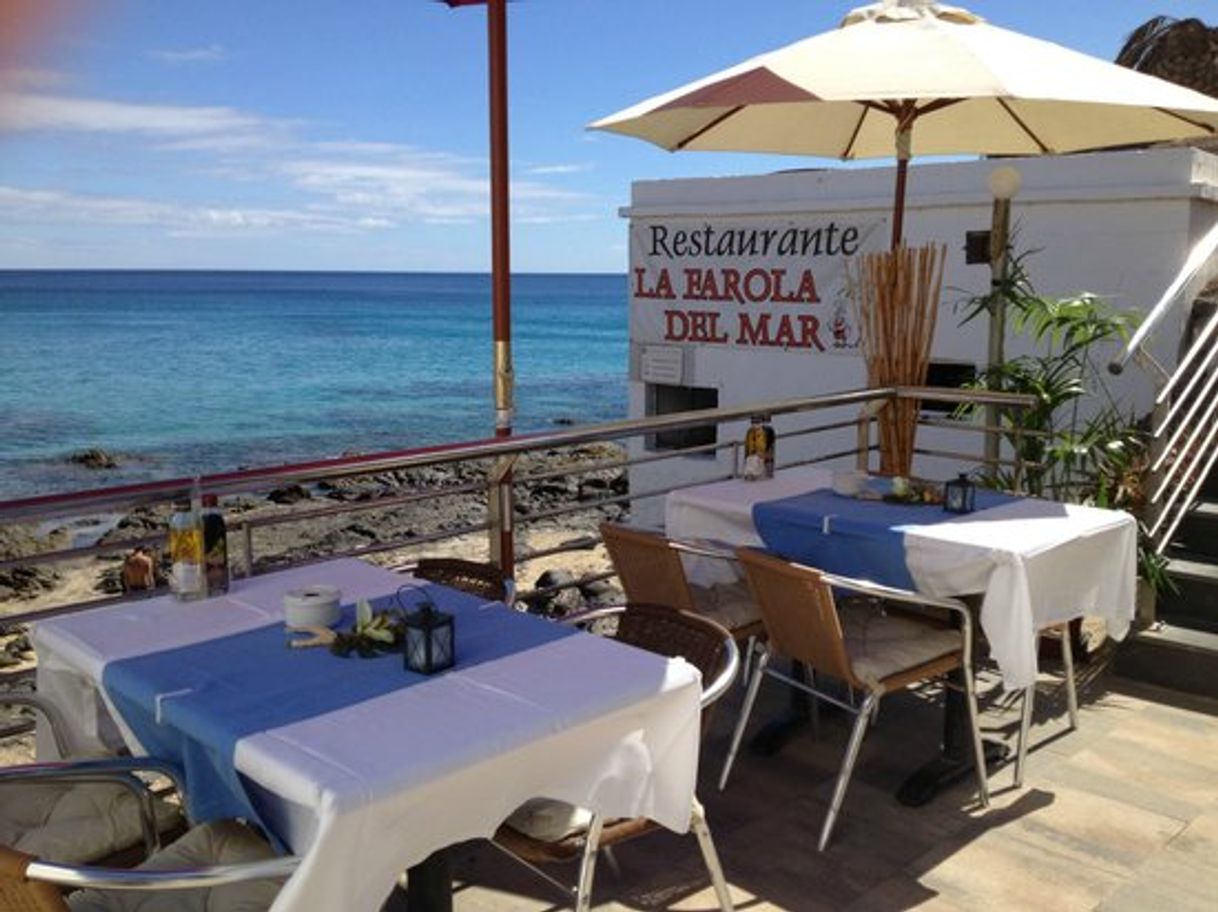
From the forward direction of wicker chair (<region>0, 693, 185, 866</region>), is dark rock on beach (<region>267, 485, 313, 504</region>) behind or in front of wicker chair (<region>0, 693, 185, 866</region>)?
in front

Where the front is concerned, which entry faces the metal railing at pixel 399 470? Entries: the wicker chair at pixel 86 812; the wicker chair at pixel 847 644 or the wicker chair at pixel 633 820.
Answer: the wicker chair at pixel 86 812

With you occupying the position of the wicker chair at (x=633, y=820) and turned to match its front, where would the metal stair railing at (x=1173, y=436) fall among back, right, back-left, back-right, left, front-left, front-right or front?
back

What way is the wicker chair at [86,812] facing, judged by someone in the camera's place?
facing away from the viewer and to the right of the viewer

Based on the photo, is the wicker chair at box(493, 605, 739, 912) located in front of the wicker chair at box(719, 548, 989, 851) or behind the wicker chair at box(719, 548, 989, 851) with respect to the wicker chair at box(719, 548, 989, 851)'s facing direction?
behind

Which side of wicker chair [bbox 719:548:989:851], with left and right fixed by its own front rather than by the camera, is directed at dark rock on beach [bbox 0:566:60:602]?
left

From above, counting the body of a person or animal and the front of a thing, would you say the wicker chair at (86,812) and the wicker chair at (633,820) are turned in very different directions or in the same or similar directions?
very different directions

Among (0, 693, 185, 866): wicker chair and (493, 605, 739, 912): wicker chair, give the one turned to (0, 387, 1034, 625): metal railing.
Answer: (0, 693, 185, 866): wicker chair

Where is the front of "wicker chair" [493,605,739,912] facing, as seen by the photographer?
facing the viewer and to the left of the viewer

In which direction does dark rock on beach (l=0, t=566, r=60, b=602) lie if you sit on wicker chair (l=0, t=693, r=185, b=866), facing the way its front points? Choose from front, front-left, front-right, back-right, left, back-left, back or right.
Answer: front-left

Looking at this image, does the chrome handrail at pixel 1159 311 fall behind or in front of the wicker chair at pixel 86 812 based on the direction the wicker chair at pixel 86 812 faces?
in front

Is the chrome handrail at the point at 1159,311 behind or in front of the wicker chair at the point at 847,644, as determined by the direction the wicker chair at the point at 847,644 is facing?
in front

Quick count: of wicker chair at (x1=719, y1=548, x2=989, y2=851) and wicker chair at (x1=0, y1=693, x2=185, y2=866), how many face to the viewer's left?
0

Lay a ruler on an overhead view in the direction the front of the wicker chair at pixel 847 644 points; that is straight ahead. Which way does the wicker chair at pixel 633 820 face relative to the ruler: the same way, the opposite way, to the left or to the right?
the opposite way

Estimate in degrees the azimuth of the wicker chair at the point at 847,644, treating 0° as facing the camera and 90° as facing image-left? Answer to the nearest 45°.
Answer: approximately 225°
